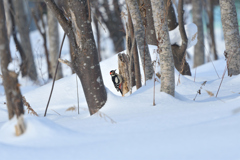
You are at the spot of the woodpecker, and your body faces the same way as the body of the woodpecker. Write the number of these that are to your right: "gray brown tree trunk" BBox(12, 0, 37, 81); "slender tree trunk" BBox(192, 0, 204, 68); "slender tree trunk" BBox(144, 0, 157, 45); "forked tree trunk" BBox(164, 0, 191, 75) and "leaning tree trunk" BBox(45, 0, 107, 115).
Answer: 1

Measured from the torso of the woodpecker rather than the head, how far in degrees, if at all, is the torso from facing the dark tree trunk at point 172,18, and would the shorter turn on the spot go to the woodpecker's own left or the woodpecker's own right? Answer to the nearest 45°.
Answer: approximately 45° to the woodpecker's own left

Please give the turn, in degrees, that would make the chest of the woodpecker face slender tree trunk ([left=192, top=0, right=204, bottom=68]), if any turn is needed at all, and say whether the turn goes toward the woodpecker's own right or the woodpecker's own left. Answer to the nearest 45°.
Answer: approximately 45° to the woodpecker's own left

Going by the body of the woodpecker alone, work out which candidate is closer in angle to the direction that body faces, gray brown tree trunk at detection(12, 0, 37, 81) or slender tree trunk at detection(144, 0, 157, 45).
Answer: the slender tree trunk

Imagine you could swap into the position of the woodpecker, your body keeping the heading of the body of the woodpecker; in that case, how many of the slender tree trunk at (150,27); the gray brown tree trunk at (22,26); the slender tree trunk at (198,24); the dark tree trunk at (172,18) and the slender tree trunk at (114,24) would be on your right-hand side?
0

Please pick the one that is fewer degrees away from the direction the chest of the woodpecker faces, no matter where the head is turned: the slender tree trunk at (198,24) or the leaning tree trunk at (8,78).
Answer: the slender tree trunk

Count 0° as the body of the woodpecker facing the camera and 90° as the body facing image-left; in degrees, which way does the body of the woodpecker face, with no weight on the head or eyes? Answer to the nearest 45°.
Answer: approximately 270°

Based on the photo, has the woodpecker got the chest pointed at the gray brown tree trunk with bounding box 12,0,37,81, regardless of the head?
no

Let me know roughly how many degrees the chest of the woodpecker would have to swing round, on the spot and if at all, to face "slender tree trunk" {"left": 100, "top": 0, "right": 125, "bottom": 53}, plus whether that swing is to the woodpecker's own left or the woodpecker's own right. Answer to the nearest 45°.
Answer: approximately 90° to the woodpecker's own left

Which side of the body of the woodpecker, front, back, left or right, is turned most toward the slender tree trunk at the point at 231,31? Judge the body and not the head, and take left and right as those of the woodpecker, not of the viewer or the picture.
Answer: front

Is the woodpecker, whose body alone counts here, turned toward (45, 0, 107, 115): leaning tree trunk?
no

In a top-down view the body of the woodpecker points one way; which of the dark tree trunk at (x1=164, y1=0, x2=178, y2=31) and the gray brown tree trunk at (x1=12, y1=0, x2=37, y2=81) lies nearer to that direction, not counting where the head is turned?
the dark tree trunk

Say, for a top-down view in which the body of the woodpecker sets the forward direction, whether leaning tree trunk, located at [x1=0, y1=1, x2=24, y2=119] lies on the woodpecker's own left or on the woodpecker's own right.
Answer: on the woodpecker's own right
